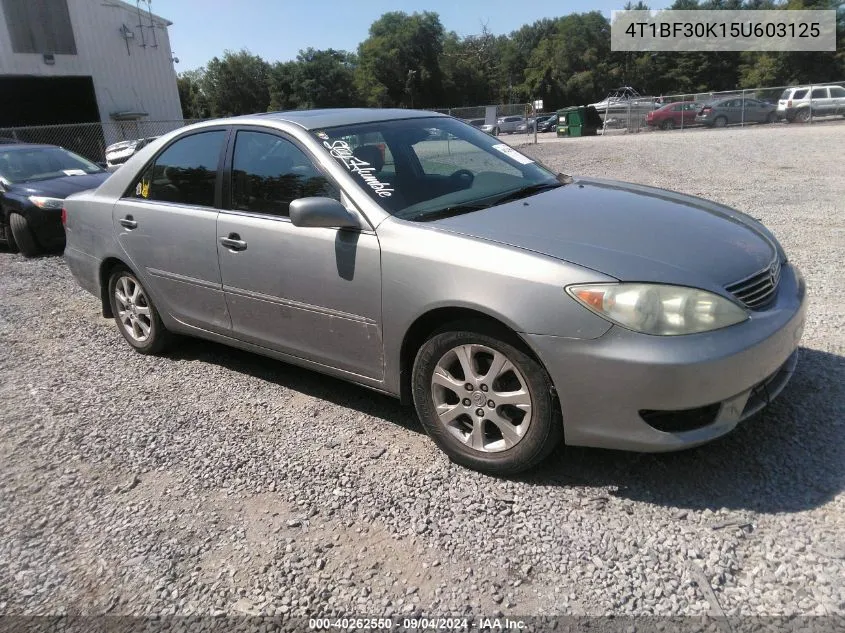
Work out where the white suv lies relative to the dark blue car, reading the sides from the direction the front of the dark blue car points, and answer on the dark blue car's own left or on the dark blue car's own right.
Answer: on the dark blue car's own left

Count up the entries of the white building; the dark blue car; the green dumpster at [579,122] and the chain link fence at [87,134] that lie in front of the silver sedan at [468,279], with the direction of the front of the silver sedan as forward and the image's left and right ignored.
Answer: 0

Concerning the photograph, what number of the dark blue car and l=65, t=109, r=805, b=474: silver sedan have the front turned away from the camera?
0

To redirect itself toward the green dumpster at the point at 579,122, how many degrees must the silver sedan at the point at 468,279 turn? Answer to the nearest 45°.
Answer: approximately 135° to its left

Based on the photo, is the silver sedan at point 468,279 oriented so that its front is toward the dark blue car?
no

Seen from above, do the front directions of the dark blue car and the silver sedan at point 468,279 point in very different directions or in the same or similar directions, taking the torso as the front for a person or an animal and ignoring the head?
same or similar directions

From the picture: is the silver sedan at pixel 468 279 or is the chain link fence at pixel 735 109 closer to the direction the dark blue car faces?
the silver sedan

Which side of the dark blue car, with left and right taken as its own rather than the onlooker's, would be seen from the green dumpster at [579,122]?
left

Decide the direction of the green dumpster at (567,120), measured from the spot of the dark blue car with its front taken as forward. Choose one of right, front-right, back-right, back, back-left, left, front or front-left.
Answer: left

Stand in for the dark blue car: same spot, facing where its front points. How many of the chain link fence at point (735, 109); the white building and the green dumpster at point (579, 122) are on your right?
0

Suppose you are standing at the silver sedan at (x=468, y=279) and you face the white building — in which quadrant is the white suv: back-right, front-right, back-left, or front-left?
front-right

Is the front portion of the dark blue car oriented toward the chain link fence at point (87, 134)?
no

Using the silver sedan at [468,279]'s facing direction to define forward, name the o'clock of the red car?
The red car is roughly at 8 o'clock from the silver sedan.

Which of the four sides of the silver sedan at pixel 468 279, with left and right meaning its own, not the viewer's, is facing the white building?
back

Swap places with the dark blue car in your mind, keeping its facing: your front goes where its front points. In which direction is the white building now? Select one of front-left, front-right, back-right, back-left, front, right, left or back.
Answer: back-left

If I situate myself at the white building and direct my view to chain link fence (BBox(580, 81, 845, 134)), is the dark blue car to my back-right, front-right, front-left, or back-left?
front-right

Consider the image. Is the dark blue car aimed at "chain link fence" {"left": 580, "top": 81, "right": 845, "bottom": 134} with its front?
no

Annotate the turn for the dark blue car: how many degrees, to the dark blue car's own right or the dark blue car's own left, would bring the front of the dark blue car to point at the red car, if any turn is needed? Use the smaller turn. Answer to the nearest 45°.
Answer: approximately 90° to the dark blue car's own left

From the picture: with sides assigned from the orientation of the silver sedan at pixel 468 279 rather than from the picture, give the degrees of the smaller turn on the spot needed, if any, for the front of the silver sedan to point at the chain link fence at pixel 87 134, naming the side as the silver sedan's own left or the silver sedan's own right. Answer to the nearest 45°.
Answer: approximately 180°

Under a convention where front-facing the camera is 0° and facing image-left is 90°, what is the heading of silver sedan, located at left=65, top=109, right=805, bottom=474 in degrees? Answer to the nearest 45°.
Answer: approximately 315°
